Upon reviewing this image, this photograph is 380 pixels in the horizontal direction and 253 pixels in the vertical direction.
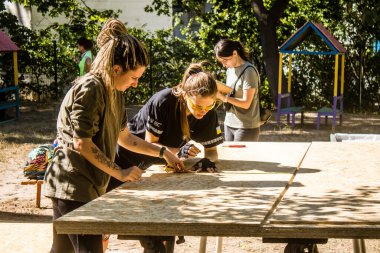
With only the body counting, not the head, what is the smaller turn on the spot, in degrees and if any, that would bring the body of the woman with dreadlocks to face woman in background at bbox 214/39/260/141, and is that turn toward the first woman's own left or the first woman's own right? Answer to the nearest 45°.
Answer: approximately 45° to the first woman's own left

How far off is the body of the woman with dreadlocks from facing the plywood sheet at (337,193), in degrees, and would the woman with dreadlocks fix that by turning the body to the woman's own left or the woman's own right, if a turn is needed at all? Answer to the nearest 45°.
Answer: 0° — they already face it

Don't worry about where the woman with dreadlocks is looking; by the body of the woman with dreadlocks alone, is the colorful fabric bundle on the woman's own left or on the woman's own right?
on the woman's own left

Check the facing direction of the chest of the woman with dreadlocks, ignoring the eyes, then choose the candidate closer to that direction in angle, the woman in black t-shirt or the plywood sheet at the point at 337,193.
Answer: the plywood sheet

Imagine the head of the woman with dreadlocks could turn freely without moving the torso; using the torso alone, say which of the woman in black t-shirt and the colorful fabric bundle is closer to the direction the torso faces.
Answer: the woman in black t-shirt

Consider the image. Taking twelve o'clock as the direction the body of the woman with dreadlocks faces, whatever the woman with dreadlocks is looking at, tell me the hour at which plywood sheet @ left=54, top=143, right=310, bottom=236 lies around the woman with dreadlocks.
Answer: The plywood sheet is roughly at 1 o'clock from the woman with dreadlocks.

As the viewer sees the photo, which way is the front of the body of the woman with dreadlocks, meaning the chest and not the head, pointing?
to the viewer's right

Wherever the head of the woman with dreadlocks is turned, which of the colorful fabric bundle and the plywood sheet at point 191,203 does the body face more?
the plywood sheet

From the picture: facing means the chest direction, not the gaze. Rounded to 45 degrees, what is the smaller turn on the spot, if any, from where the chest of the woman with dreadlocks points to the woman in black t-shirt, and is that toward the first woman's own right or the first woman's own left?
approximately 45° to the first woman's own left

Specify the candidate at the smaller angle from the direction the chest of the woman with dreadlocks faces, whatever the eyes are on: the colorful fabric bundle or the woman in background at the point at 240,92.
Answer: the woman in background
